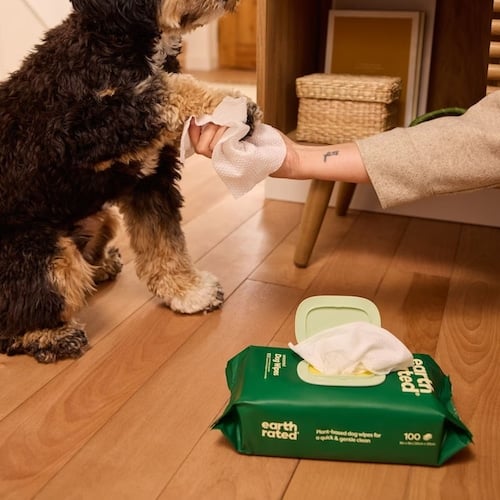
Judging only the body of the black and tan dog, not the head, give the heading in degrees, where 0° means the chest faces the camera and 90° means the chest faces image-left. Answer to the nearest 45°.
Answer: approximately 270°

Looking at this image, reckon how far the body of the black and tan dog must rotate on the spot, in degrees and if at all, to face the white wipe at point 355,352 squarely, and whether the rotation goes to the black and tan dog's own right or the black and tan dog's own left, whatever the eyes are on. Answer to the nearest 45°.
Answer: approximately 45° to the black and tan dog's own right

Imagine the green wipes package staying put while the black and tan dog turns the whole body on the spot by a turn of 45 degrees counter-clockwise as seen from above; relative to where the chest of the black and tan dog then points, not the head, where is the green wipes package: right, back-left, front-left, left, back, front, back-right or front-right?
right

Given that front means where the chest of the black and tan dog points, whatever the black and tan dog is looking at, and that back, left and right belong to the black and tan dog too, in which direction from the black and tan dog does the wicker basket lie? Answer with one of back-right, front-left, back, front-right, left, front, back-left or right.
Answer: front-left
